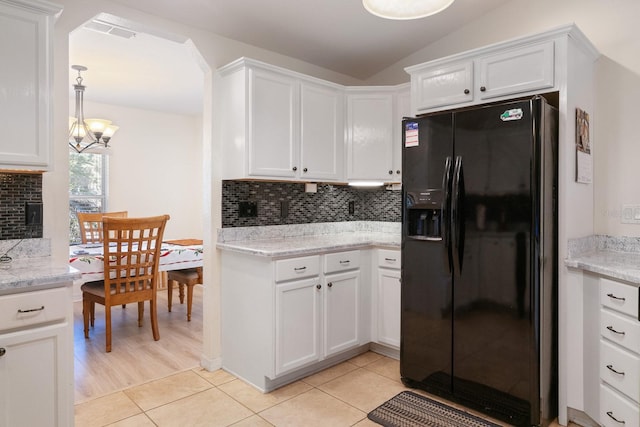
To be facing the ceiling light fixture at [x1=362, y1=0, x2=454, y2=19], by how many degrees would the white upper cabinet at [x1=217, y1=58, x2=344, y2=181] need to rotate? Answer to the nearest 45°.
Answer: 0° — it already faces it

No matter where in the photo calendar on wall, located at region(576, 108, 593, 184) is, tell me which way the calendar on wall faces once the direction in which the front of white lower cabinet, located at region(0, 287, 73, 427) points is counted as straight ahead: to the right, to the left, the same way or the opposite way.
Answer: to the right

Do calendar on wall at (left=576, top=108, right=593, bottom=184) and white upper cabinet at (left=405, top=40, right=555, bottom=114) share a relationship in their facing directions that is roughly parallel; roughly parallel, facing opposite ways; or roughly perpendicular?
roughly perpendicular

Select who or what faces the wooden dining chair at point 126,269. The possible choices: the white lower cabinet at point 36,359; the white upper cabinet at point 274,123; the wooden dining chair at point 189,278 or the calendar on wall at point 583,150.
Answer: the wooden dining chair at point 189,278

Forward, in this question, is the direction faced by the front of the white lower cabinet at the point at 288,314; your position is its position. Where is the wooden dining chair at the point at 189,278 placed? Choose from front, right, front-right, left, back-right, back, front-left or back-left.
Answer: back

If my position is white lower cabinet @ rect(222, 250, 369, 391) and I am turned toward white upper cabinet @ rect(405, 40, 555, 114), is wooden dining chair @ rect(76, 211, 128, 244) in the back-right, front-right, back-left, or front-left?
back-left

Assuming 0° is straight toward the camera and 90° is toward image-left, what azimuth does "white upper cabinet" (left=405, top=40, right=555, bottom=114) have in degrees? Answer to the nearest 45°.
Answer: approximately 45°
